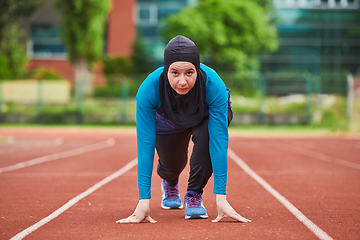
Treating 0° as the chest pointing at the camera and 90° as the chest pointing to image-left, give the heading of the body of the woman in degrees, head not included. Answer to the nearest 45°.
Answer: approximately 0°

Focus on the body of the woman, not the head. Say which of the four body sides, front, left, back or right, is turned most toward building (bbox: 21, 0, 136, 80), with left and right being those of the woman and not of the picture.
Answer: back

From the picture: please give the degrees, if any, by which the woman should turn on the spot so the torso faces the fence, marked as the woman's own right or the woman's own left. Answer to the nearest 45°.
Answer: approximately 180°

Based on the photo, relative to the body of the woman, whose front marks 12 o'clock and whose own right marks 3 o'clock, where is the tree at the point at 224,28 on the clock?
The tree is roughly at 6 o'clock from the woman.

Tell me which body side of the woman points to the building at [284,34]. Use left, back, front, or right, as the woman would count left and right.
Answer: back

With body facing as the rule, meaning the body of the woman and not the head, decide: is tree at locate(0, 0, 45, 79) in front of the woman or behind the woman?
behind

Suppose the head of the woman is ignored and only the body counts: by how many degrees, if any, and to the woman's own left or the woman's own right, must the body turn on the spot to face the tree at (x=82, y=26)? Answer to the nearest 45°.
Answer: approximately 180°
